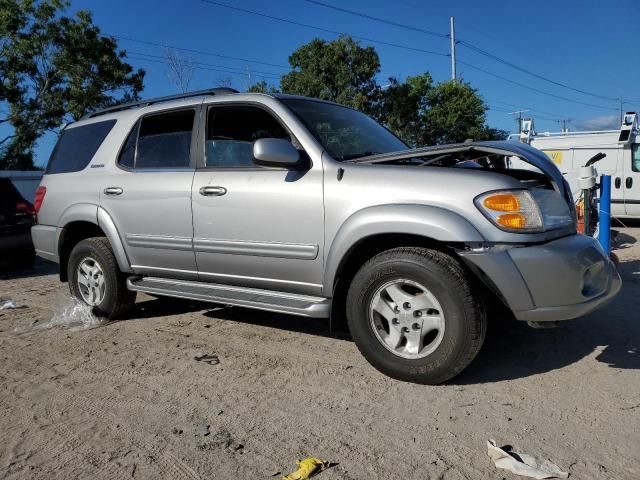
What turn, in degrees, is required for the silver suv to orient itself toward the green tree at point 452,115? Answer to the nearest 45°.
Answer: approximately 135° to its left

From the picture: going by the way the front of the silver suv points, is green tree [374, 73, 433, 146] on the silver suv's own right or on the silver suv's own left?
on the silver suv's own left

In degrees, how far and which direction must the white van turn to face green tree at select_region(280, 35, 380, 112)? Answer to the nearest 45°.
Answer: approximately 135° to its left

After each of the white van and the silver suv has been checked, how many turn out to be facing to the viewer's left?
0

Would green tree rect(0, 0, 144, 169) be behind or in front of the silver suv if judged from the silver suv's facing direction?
behind

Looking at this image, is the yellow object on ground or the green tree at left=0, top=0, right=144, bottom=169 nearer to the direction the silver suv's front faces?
the yellow object on ground

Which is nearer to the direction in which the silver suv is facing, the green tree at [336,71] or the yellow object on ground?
the yellow object on ground

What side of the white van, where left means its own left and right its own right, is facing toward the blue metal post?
right

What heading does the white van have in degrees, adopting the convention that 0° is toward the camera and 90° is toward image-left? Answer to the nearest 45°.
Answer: approximately 270°

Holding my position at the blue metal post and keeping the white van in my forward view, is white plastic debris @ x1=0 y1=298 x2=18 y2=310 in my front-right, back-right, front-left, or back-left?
back-left

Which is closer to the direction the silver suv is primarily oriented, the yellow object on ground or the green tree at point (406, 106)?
the yellow object on ground

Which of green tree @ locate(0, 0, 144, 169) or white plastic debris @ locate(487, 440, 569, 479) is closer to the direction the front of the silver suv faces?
the white plastic debris

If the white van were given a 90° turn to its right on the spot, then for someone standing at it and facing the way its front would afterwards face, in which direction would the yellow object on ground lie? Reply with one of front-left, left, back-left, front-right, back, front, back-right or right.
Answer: front

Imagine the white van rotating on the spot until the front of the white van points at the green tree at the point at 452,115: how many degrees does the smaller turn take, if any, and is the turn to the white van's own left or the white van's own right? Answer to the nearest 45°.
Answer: approximately 135° to the white van's own left
